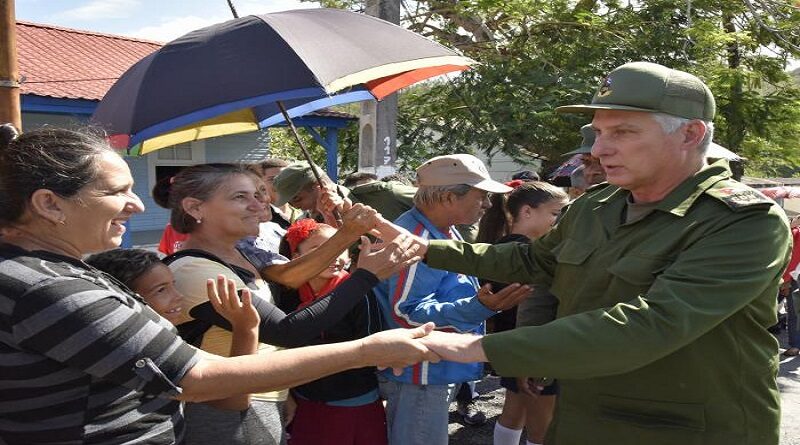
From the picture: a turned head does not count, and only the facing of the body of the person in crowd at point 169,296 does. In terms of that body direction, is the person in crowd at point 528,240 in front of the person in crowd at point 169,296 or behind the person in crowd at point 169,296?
in front

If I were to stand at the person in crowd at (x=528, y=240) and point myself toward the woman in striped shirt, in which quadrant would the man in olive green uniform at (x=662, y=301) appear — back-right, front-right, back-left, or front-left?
front-left

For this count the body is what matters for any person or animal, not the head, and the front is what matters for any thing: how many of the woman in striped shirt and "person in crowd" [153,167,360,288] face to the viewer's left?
0

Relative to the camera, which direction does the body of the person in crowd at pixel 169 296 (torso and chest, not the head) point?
to the viewer's right

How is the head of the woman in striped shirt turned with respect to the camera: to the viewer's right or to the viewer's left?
to the viewer's right

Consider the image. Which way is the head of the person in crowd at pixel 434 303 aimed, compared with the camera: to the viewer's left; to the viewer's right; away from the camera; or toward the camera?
to the viewer's right

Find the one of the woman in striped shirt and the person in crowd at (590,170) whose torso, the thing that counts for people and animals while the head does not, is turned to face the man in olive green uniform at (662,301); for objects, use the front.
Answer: the woman in striped shirt

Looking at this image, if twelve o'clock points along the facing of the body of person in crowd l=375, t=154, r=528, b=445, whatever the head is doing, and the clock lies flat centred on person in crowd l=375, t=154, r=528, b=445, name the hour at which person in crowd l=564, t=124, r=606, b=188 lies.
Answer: person in crowd l=564, t=124, r=606, b=188 is roughly at 10 o'clock from person in crowd l=375, t=154, r=528, b=445.

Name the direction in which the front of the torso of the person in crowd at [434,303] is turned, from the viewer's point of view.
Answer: to the viewer's right
